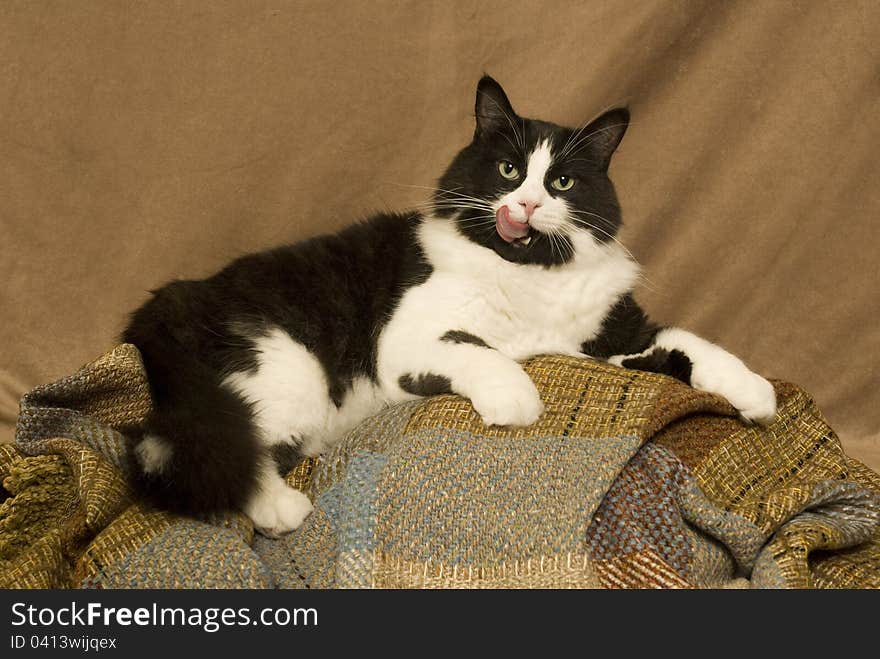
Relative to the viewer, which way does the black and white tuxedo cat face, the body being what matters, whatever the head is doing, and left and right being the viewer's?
facing the viewer and to the right of the viewer
